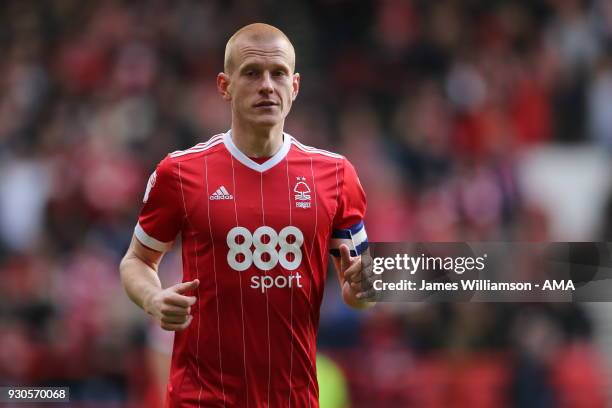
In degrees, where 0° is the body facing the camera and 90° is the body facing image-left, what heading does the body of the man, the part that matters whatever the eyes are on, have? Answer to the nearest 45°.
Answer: approximately 0°
